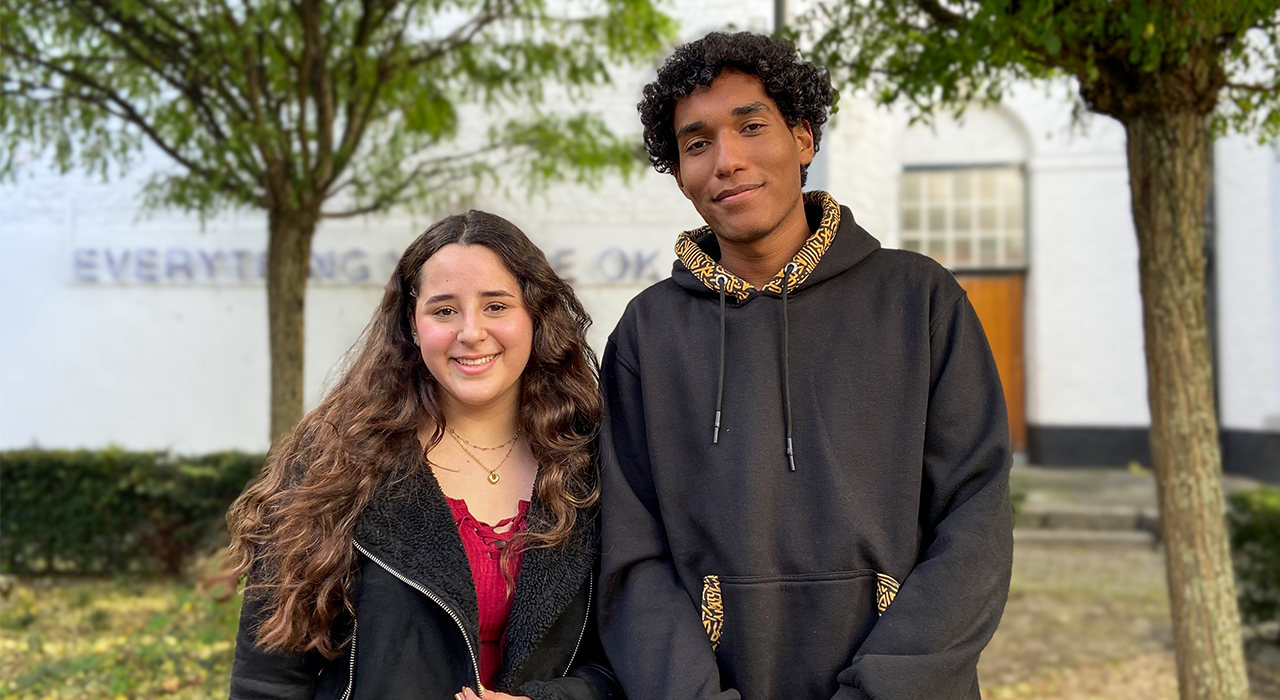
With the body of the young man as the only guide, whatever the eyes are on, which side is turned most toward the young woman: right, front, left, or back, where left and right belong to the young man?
right

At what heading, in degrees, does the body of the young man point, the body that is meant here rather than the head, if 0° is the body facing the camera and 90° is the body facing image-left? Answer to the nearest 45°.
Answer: approximately 0°

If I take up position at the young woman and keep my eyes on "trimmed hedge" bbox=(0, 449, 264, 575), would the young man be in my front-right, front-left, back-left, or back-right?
back-right

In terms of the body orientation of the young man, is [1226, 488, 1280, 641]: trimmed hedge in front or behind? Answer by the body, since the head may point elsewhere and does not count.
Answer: behind
